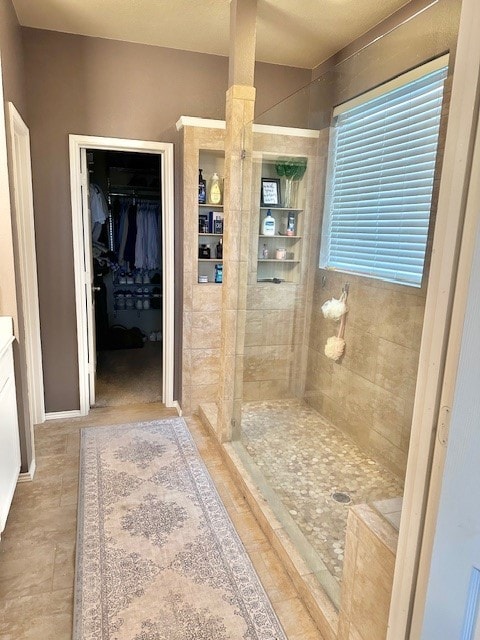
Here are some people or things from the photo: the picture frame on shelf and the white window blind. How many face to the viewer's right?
0

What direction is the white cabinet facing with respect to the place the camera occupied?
facing to the right of the viewer

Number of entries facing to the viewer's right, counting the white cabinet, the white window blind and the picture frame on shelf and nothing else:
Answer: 1

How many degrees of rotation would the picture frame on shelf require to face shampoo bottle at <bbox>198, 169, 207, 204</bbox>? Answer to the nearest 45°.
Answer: approximately 90° to its right

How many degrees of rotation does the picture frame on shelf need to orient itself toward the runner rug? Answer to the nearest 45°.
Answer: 0° — it already faces it

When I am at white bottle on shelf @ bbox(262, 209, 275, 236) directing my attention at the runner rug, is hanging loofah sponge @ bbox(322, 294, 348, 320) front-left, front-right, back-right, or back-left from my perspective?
front-left

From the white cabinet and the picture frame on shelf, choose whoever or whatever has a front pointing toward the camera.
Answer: the picture frame on shelf

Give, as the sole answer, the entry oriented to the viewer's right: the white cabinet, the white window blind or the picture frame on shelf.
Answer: the white cabinet

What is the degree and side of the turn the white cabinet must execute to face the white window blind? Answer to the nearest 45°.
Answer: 0° — it already faces it

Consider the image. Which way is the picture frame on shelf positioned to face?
toward the camera
